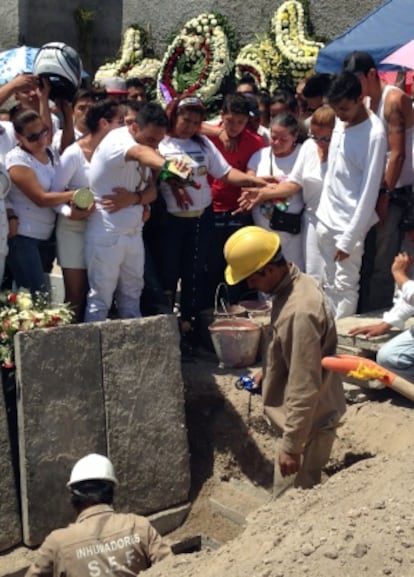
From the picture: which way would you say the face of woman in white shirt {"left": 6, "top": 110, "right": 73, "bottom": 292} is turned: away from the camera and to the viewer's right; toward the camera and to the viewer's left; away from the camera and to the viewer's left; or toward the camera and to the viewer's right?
toward the camera and to the viewer's right

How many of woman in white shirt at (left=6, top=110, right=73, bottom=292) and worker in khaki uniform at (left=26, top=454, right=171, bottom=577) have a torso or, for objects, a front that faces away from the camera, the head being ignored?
1

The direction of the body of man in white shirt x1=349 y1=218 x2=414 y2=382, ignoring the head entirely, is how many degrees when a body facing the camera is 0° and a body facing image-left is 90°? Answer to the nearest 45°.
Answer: approximately 90°

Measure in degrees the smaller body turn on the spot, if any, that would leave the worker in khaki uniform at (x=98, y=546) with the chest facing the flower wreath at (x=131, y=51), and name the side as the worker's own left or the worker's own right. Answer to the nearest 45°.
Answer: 0° — they already face it

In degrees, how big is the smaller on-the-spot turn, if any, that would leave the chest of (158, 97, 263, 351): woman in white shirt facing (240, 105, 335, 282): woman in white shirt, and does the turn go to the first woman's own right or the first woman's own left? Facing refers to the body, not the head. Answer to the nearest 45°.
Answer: approximately 90° to the first woman's own left

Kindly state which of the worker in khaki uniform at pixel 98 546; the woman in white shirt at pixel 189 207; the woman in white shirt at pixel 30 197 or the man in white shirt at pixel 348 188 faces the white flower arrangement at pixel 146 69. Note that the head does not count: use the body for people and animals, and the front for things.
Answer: the worker in khaki uniform

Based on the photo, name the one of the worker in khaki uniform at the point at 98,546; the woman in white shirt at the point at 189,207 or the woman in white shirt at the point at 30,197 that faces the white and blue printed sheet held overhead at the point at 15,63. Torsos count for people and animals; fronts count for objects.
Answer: the worker in khaki uniform

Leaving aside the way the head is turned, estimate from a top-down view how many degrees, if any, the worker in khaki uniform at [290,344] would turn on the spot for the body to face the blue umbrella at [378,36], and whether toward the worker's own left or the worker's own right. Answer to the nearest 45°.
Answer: approximately 90° to the worker's own right

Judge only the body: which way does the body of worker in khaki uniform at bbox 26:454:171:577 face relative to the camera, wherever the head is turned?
away from the camera

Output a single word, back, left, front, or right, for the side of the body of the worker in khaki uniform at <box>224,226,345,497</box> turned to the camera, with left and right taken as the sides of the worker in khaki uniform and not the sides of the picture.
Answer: left

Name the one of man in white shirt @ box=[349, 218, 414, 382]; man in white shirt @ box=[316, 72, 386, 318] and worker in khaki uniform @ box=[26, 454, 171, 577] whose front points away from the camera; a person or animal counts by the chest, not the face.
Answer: the worker in khaki uniform
